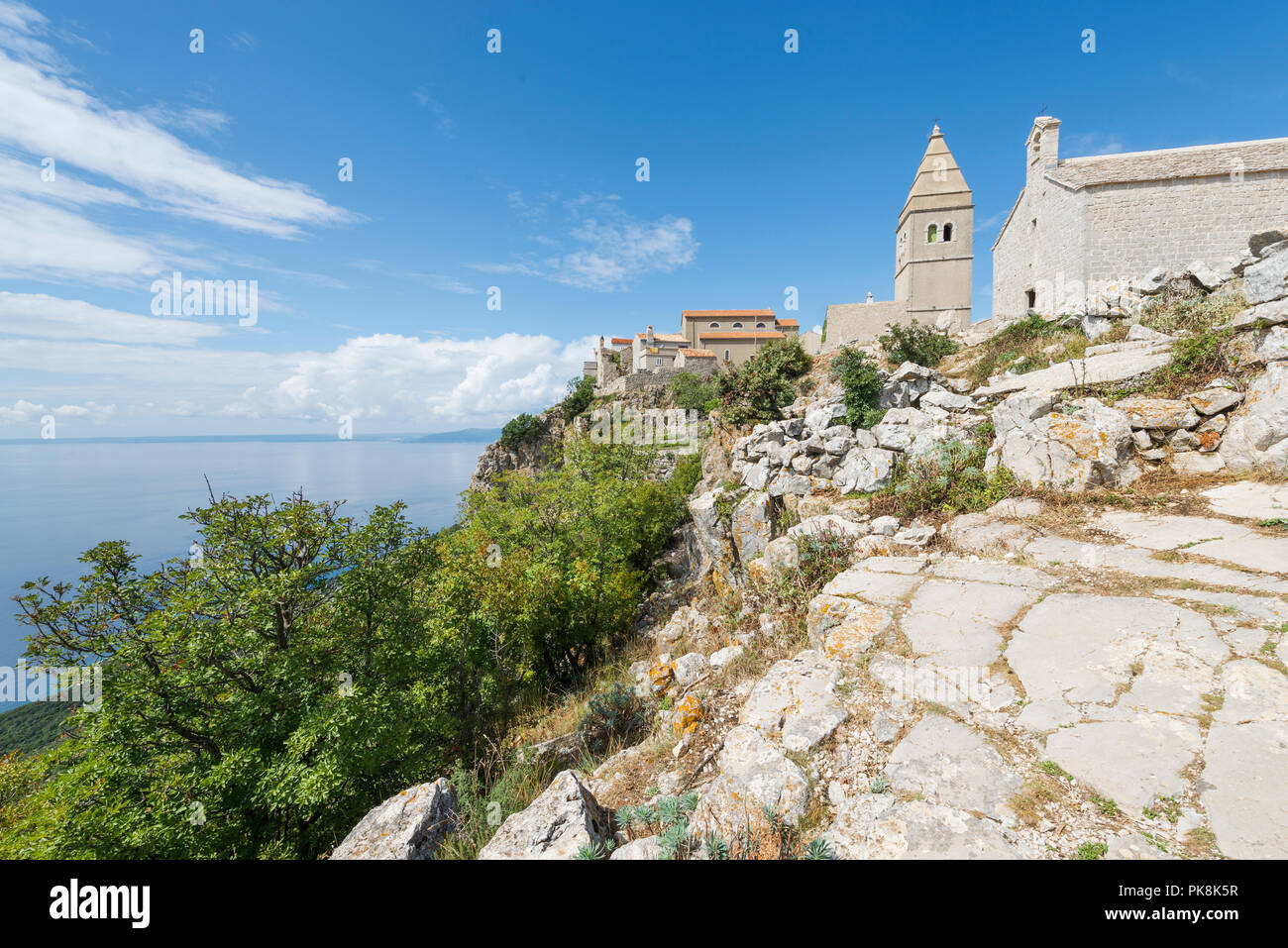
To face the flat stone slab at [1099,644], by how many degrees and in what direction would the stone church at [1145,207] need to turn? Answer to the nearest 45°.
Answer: approximately 45° to its left

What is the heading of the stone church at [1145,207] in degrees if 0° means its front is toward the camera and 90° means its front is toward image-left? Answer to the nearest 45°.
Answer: approximately 45°

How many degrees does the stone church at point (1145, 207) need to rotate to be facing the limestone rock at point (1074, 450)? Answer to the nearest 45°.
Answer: approximately 45° to its left

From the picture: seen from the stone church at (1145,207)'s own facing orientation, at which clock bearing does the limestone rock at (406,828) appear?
The limestone rock is roughly at 11 o'clock from the stone church.

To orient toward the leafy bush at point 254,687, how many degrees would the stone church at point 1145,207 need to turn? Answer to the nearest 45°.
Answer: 0° — it already faces it
